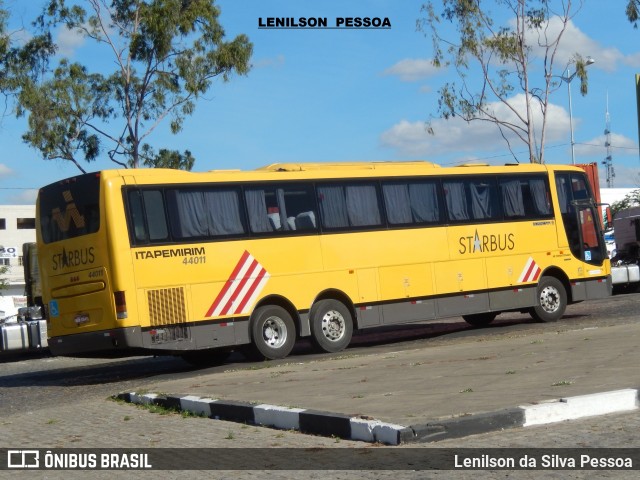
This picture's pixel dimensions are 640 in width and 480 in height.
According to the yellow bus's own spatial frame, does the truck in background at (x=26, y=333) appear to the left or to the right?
on its left

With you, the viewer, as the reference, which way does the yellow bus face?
facing away from the viewer and to the right of the viewer

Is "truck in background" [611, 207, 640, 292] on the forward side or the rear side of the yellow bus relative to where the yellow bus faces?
on the forward side
